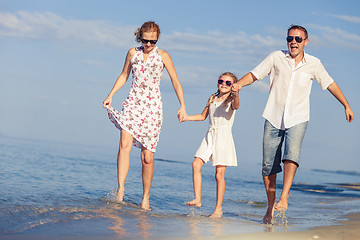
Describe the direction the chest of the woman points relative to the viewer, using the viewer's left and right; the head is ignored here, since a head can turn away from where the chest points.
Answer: facing the viewer

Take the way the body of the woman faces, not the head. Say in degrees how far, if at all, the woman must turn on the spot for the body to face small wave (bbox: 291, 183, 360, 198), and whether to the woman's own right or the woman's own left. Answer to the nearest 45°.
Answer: approximately 135° to the woman's own left

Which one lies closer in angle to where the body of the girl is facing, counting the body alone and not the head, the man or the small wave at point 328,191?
the man

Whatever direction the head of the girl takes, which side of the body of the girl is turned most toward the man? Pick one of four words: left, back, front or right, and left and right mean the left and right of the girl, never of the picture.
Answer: left

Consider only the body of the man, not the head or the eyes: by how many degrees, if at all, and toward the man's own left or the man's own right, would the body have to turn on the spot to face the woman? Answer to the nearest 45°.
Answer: approximately 90° to the man's own right

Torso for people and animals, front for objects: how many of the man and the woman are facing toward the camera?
2

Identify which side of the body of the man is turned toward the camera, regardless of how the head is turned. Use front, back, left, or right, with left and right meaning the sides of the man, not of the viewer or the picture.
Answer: front

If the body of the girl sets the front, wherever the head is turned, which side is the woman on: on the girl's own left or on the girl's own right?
on the girl's own right
